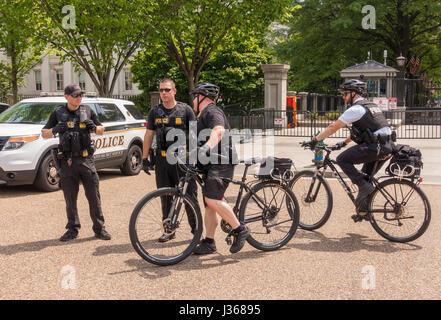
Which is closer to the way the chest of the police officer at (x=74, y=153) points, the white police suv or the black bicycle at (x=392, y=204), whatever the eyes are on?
the black bicycle

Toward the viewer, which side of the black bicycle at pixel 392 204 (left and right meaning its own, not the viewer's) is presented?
left

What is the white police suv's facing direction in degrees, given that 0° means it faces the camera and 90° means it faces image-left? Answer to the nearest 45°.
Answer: approximately 45°

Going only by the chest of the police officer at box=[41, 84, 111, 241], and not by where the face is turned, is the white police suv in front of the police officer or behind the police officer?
behind

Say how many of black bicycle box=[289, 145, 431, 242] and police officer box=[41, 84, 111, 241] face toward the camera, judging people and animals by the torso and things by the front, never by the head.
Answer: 1

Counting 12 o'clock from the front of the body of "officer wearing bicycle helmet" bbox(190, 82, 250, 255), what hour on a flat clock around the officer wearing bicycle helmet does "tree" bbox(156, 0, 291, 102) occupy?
The tree is roughly at 3 o'clock from the officer wearing bicycle helmet.

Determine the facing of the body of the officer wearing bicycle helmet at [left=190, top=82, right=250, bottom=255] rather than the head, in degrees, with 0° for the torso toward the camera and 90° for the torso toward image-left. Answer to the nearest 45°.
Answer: approximately 90°

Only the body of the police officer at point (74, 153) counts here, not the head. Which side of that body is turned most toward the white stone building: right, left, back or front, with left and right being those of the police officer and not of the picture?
back

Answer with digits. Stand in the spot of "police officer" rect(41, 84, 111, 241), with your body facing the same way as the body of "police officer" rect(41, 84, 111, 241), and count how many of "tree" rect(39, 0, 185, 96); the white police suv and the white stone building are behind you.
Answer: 3

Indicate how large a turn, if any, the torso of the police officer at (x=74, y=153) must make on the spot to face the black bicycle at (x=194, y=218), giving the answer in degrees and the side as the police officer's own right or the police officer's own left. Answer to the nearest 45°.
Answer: approximately 45° to the police officer's own left
